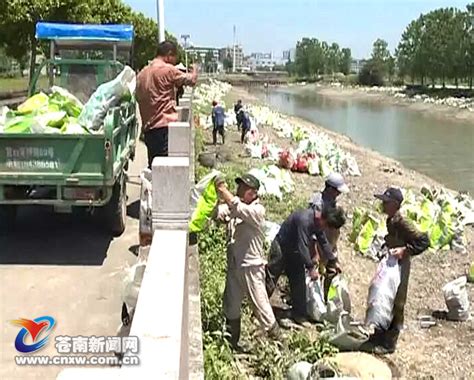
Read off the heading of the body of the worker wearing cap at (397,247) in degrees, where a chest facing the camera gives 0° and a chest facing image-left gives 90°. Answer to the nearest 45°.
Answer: approximately 90°

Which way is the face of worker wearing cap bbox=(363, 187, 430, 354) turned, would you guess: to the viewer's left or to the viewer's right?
to the viewer's left

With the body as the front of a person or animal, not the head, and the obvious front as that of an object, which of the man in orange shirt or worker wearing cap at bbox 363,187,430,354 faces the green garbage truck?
the worker wearing cap

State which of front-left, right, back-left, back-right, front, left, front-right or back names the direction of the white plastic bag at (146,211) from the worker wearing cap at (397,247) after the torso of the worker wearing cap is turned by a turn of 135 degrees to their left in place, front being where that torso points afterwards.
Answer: back-right

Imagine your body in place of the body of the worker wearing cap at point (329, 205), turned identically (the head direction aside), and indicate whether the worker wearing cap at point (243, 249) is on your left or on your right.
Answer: on your right

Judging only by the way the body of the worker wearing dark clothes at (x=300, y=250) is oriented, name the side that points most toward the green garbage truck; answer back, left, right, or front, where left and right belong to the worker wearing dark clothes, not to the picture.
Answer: back

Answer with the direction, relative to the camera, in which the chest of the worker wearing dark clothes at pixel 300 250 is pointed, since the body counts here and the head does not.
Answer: to the viewer's right

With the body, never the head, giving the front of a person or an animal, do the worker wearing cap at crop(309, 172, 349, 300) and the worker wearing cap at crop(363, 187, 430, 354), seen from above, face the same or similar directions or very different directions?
very different directions

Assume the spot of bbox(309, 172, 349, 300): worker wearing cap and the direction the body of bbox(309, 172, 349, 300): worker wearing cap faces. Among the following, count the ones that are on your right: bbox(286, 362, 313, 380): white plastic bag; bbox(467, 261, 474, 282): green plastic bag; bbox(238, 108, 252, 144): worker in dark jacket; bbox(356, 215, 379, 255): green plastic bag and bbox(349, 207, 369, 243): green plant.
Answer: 1
